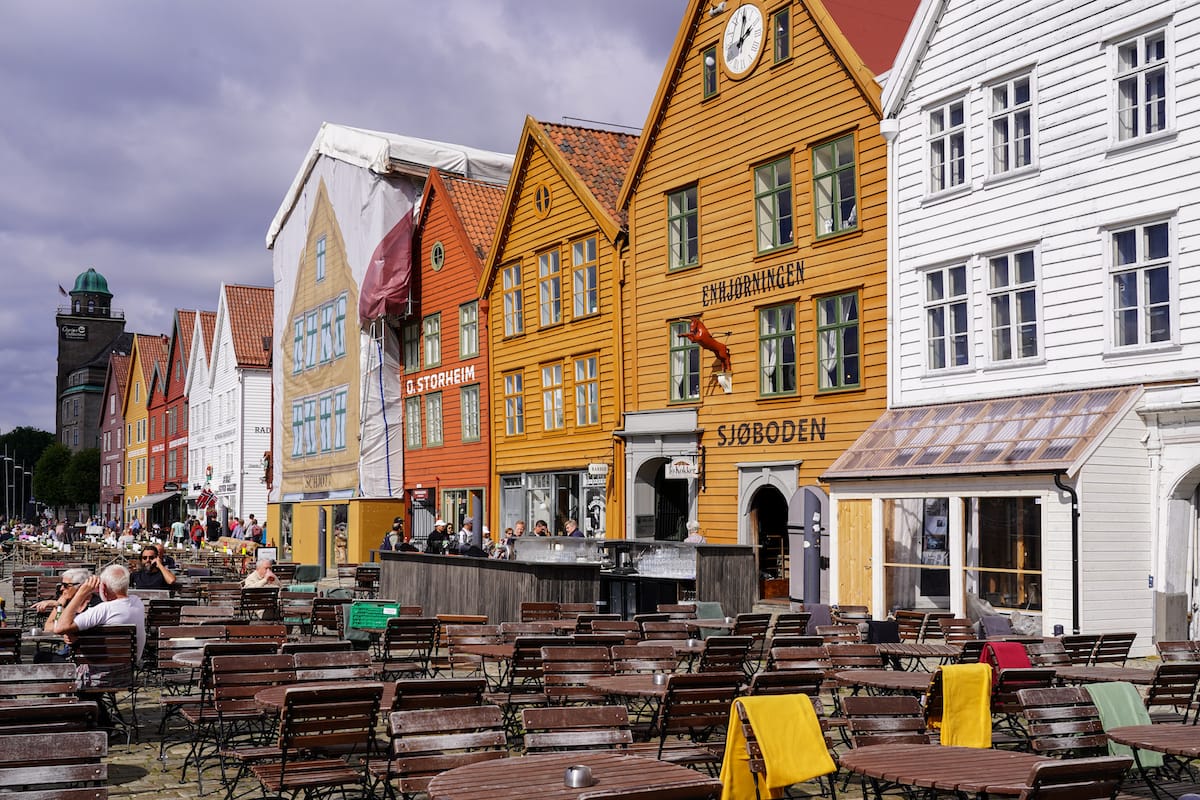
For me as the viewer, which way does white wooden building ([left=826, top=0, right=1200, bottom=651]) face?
facing the viewer and to the left of the viewer

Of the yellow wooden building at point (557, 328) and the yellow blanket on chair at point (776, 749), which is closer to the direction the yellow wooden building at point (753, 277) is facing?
the yellow blanket on chair

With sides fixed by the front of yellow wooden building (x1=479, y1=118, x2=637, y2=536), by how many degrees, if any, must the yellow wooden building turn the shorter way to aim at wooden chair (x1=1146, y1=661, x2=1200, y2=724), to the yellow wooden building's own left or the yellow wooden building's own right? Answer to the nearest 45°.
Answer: approximately 45° to the yellow wooden building's own left

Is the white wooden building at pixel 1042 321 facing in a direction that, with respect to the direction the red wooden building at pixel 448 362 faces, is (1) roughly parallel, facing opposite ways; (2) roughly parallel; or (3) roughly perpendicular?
roughly parallel

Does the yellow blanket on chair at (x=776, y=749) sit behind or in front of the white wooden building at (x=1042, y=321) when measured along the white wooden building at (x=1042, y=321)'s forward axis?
in front

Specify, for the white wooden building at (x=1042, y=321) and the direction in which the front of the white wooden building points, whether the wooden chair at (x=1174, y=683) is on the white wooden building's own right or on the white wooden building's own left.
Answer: on the white wooden building's own left

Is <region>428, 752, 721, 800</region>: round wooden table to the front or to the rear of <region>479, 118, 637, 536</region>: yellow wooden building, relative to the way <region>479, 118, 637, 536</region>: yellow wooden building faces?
to the front
